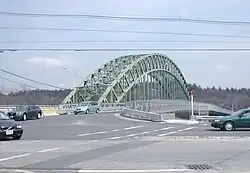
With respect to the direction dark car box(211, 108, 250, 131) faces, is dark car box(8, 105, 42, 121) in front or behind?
in front

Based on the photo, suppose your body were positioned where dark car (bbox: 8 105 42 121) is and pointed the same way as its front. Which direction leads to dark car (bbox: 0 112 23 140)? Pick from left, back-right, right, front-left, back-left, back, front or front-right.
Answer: front-left

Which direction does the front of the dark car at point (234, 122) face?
to the viewer's left

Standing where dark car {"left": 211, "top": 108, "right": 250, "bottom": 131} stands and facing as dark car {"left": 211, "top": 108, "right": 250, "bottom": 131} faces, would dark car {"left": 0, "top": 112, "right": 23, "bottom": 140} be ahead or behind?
ahead

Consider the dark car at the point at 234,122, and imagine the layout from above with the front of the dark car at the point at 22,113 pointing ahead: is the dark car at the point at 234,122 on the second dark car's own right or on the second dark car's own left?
on the second dark car's own left

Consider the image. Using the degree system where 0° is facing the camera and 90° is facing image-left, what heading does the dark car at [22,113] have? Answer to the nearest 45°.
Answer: approximately 45°

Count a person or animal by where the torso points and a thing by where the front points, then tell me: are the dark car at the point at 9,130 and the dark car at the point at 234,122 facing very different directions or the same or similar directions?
very different directions

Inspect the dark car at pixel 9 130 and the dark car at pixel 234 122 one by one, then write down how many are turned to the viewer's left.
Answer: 1
